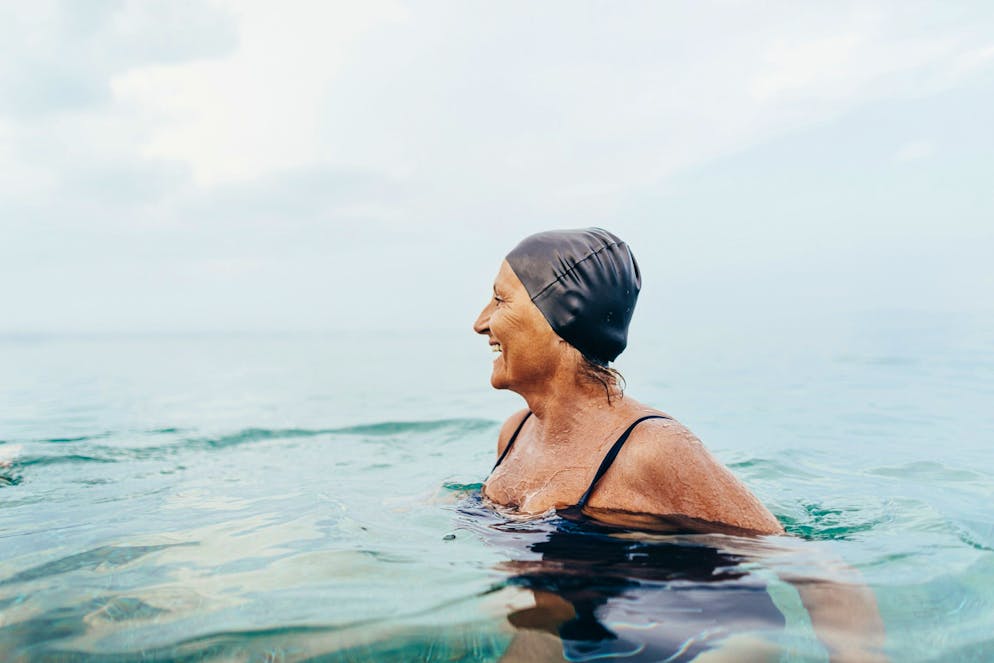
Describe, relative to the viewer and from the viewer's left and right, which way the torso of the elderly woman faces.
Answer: facing the viewer and to the left of the viewer

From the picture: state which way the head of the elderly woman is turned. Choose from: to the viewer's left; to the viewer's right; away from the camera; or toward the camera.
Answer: to the viewer's left
